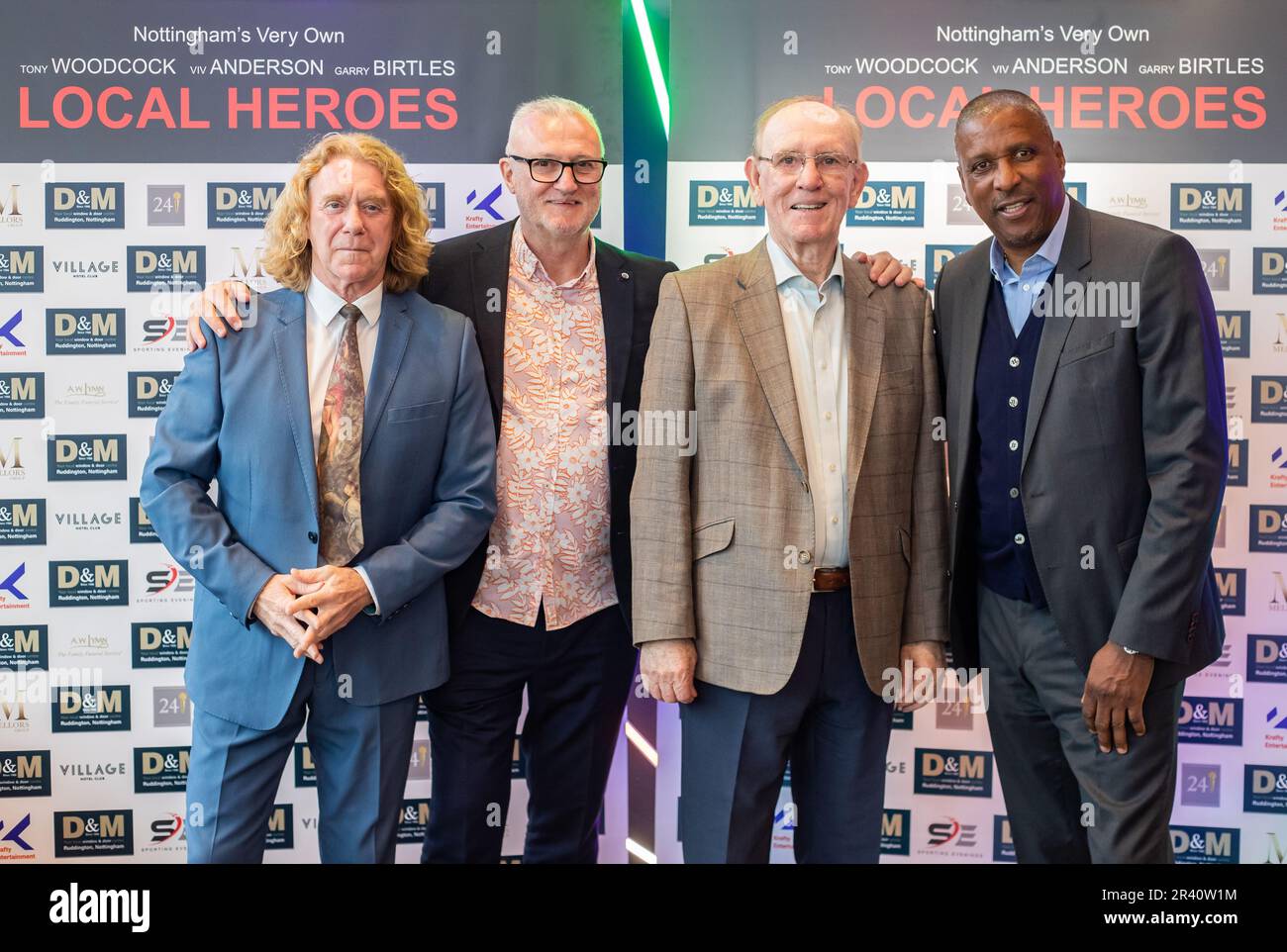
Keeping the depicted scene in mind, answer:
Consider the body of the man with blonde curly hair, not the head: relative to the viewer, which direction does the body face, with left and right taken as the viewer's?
facing the viewer

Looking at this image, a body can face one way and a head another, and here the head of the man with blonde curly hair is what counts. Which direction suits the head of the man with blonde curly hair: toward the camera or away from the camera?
toward the camera
